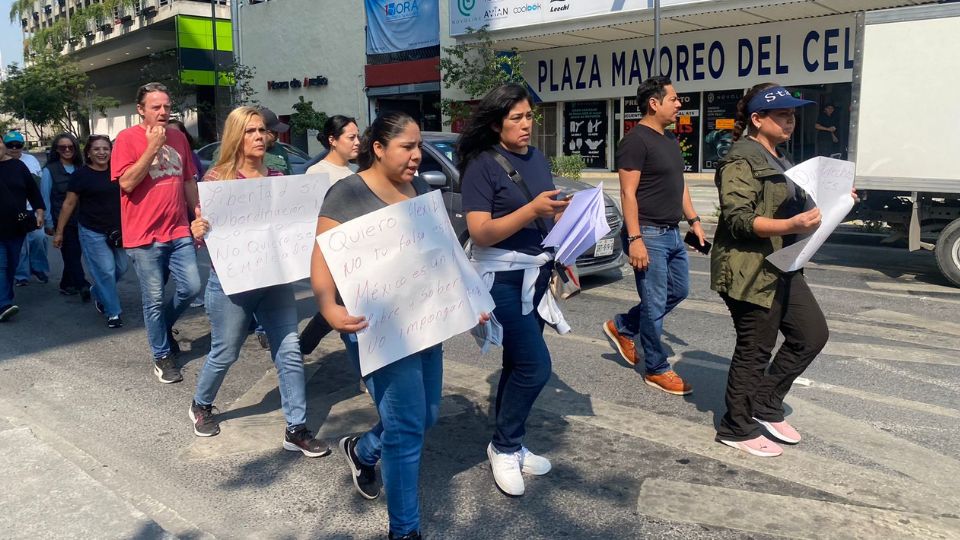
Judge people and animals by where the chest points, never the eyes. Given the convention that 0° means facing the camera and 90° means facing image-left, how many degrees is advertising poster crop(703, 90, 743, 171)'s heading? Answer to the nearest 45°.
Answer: approximately 0°

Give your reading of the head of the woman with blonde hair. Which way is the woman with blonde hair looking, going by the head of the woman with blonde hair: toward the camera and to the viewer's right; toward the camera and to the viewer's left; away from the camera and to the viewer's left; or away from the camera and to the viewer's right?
toward the camera and to the viewer's right

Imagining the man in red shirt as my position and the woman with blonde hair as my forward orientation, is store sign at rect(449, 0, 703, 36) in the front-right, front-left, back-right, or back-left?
back-left

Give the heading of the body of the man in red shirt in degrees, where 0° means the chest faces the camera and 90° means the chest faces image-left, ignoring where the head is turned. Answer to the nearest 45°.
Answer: approximately 315°

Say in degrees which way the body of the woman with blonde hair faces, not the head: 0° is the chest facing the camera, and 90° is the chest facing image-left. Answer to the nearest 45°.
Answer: approximately 315°

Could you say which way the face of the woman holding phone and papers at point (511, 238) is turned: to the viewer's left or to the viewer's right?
to the viewer's right

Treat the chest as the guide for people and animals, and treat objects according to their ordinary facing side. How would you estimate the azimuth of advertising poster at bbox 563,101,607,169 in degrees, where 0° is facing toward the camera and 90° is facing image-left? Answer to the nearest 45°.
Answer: approximately 0°
